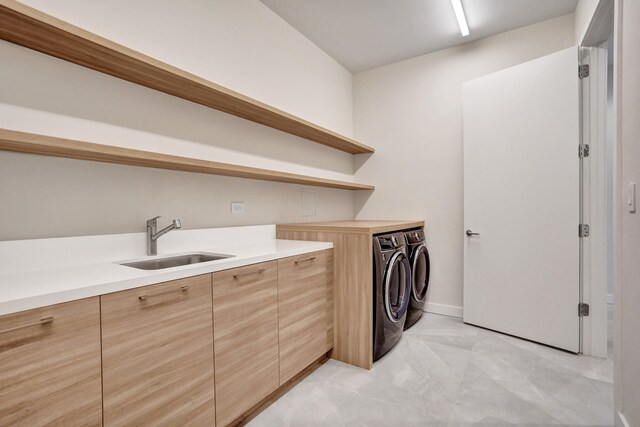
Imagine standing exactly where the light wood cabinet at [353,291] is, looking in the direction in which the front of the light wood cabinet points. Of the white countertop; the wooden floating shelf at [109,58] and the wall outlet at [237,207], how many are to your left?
0

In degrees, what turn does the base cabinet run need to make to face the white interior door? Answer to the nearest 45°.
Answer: approximately 45° to its left

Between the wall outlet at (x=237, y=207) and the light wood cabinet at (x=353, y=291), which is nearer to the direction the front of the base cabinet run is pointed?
the light wood cabinet

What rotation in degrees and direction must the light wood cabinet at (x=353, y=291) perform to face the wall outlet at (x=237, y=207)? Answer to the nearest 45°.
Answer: approximately 135° to its right

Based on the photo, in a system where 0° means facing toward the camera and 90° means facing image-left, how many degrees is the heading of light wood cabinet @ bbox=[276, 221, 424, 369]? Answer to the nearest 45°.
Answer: approximately 315°

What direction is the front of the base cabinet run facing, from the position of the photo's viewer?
facing the viewer and to the right of the viewer

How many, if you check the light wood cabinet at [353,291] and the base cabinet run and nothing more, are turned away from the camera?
0

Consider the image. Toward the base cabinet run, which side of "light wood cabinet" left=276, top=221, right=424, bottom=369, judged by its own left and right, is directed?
right

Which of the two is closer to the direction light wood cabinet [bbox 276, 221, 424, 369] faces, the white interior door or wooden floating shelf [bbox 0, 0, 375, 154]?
the white interior door

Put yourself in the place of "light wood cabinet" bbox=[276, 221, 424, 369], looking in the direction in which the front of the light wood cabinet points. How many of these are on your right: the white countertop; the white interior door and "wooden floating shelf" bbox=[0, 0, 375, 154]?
2

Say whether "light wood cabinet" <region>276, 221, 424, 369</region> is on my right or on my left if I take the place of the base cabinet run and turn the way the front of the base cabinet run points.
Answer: on my left
